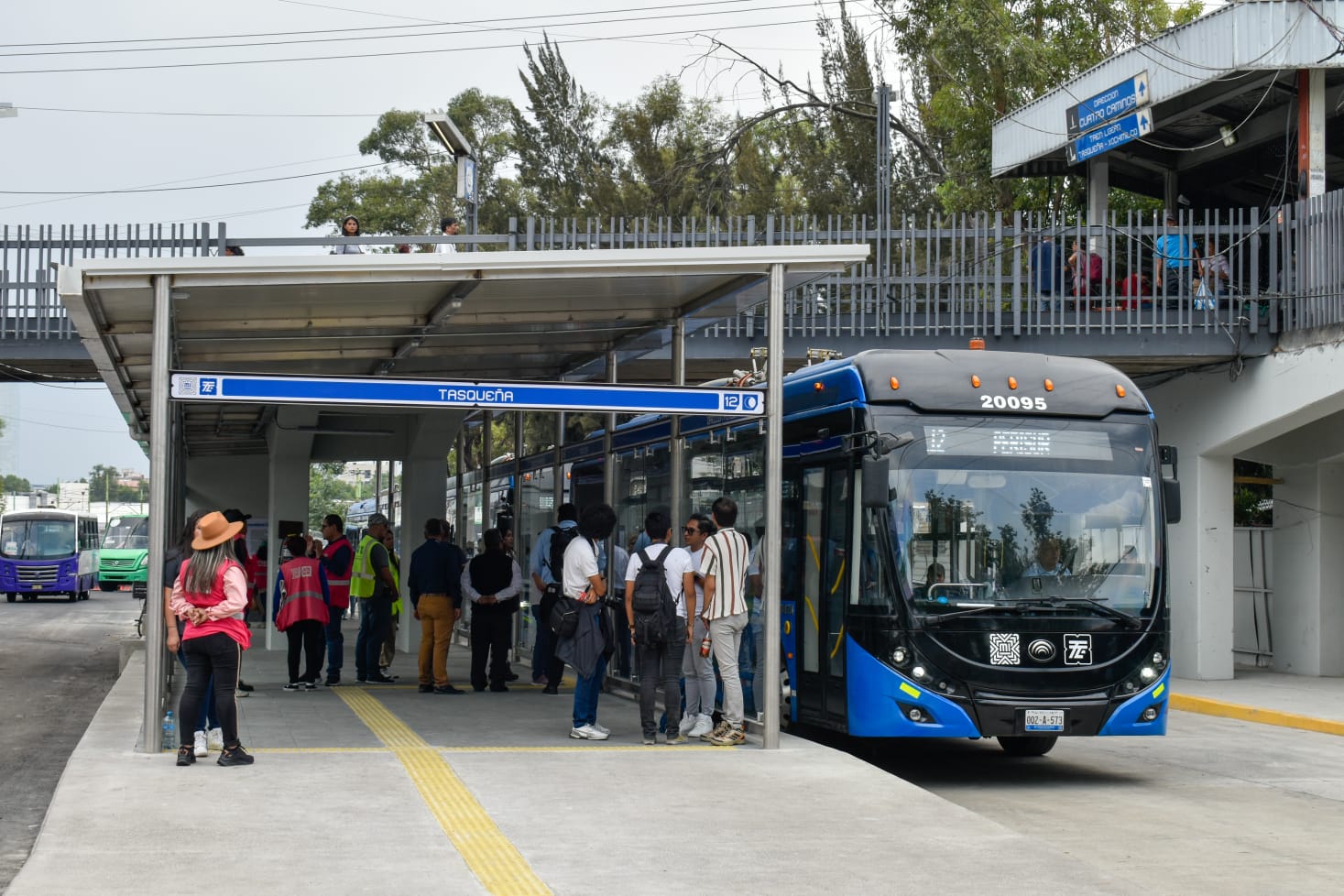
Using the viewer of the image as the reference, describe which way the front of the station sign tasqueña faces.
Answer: facing the viewer

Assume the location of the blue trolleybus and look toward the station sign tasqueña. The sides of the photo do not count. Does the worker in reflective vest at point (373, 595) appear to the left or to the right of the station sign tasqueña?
right

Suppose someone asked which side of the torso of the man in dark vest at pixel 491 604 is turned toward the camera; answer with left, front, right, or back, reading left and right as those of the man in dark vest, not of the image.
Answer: back

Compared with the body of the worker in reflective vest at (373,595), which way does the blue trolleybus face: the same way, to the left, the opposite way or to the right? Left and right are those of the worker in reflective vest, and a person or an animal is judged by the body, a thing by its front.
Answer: to the right

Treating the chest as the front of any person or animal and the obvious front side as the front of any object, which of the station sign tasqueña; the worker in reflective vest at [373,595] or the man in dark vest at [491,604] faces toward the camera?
the station sign tasqueña

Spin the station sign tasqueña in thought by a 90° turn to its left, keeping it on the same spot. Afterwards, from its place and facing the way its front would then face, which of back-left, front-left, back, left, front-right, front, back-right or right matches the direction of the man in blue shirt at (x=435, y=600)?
left

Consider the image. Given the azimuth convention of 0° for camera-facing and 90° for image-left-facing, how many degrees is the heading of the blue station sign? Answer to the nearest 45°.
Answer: approximately 45°

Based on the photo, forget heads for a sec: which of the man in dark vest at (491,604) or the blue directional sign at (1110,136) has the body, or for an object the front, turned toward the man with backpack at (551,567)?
the blue directional sign

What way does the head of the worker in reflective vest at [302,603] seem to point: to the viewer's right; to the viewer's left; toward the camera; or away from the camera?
away from the camera

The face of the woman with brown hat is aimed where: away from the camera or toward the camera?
away from the camera
